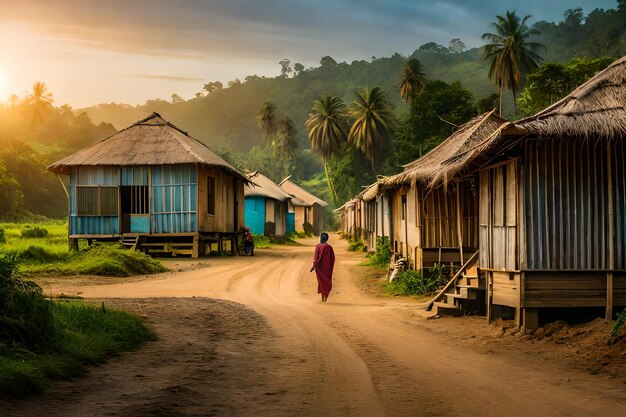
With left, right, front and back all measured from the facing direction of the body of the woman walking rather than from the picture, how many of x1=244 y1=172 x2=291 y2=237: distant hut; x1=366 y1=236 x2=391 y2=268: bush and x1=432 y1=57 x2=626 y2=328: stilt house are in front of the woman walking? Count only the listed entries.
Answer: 2

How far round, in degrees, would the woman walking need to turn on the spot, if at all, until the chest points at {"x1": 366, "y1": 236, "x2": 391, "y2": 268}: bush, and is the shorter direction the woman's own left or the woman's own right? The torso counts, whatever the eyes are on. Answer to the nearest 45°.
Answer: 0° — they already face it

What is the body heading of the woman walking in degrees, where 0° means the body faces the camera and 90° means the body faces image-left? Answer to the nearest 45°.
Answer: approximately 180°

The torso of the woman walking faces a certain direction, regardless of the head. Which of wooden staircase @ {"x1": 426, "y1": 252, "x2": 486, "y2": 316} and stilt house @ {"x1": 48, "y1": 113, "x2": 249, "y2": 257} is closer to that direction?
the stilt house

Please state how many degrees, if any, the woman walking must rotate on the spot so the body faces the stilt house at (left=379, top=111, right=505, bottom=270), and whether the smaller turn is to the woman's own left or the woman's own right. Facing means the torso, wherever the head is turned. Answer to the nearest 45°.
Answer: approximately 45° to the woman's own right

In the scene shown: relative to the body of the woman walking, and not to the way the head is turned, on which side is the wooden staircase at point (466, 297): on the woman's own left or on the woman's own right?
on the woman's own right

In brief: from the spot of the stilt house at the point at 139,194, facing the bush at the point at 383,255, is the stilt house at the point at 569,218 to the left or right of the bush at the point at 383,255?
right

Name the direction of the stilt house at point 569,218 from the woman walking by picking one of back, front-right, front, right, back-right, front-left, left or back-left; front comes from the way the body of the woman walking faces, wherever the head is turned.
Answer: back-right
